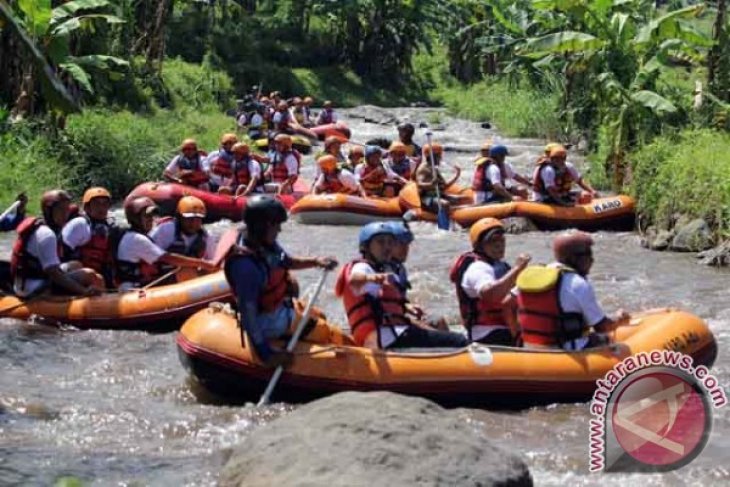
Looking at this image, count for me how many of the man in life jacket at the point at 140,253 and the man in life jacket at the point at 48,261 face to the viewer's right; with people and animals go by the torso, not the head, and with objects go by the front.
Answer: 2

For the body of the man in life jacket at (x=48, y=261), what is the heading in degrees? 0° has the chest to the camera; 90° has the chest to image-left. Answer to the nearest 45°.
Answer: approximately 270°

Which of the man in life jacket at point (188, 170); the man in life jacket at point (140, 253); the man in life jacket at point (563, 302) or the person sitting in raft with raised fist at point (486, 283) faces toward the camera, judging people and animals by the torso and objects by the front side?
the man in life jacket at point (188, 170)

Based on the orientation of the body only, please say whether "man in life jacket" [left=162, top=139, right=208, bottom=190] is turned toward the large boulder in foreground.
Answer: yes

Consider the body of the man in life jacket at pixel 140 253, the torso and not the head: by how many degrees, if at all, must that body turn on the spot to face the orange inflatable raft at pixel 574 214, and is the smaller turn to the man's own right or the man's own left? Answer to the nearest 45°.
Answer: approximately 45° to the man's own left
